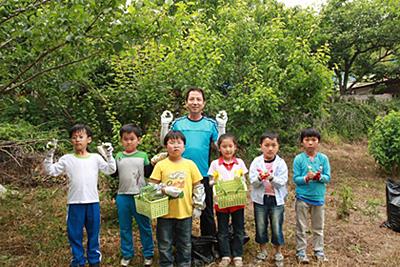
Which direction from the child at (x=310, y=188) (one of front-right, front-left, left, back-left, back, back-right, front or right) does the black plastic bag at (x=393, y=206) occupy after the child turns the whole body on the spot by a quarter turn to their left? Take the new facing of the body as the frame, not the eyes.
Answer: front-left

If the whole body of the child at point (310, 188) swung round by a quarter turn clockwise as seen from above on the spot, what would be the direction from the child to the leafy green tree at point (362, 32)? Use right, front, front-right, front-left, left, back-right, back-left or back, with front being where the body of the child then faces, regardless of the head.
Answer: right

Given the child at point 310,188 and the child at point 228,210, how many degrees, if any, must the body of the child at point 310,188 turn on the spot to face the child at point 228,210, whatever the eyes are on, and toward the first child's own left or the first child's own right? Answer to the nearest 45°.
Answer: approximately 45° to the first child's own right

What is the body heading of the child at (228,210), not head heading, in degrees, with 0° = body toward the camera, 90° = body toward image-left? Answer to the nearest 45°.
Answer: approximately 0°

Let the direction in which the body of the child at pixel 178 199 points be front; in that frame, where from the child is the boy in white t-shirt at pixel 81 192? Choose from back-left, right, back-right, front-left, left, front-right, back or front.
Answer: right

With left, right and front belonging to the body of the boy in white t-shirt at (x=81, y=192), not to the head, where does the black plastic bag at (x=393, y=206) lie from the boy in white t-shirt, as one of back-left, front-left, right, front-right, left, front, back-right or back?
left
